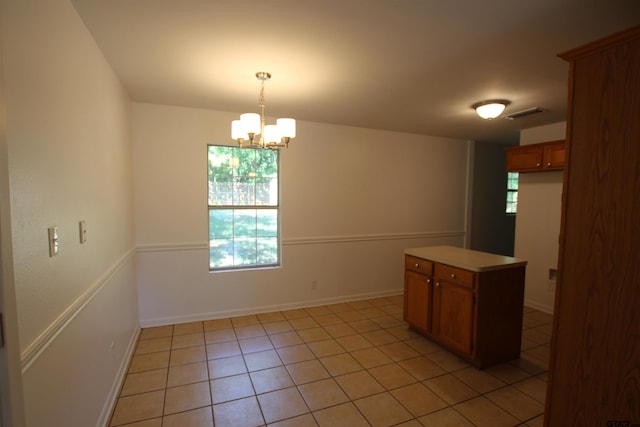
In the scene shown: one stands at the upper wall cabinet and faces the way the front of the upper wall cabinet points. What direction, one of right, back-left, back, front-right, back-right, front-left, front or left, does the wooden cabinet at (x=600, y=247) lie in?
front-left

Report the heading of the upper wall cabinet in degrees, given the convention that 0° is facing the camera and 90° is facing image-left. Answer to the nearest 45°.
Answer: approximately 45°

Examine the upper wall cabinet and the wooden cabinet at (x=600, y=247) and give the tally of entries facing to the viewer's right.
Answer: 0

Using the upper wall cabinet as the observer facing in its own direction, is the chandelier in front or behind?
in front

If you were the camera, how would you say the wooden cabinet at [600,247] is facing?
facing away from the viewer and to the left of the viewer

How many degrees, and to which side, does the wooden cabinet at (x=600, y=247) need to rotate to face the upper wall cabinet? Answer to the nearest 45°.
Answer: approximately 45° to its right

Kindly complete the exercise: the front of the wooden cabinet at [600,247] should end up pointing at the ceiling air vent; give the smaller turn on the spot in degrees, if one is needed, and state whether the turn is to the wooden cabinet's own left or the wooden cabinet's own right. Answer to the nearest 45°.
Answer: approximately 45° to the wooden cabinet's own right

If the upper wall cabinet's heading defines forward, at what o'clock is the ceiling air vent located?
The ceiling air vent is roughly at 11 o'clock from the upper wall cabinet.

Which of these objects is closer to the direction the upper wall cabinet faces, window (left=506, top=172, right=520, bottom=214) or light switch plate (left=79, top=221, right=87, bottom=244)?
the light switch plate
